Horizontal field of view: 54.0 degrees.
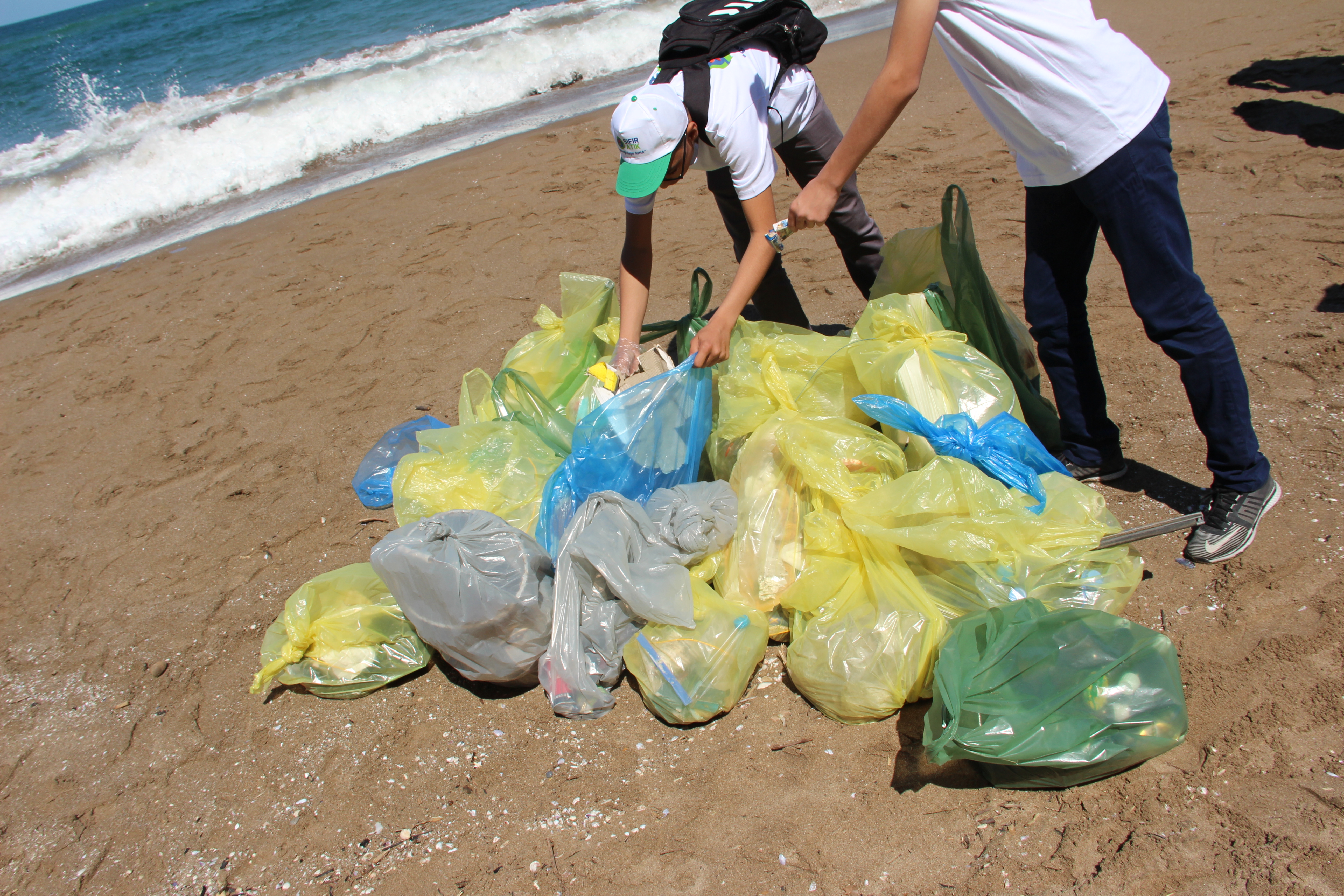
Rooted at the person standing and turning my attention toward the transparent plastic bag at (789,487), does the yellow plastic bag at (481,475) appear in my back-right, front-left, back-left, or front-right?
front-right

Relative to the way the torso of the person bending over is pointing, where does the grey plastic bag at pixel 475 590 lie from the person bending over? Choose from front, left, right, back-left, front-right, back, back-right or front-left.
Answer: front

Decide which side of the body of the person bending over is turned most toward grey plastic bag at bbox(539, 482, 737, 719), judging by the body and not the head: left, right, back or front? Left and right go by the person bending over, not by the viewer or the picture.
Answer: front

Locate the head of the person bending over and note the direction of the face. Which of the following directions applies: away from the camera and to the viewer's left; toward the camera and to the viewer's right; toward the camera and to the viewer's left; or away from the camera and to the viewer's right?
toward the camera and to the viewer's left

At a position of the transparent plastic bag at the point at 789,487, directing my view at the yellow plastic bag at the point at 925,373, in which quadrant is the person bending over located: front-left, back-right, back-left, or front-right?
front-left

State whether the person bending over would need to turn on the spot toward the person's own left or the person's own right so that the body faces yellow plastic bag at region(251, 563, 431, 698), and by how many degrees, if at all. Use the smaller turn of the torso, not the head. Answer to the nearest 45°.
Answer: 0° — they already face it

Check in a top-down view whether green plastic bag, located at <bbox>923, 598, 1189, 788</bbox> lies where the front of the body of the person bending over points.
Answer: no

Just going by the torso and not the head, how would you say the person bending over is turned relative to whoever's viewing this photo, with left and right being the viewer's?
facing the viewer and to the left of the viewer

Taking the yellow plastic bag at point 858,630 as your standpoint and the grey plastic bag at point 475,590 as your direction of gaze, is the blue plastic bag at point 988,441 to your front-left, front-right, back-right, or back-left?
back-right
